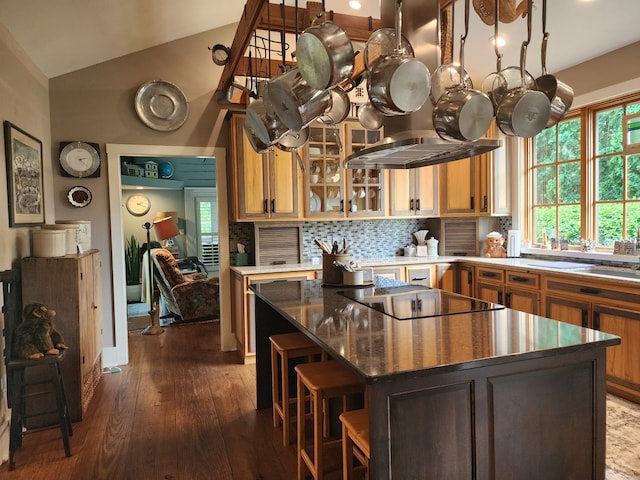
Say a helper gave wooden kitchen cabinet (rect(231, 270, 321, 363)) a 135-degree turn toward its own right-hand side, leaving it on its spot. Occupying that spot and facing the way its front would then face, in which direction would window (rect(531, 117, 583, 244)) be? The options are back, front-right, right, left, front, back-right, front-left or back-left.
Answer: back-right

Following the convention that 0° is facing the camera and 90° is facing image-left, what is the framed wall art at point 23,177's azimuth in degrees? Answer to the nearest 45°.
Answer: approximately 315°

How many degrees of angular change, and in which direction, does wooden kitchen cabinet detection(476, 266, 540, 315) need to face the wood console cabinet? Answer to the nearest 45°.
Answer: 0° — it already faces it

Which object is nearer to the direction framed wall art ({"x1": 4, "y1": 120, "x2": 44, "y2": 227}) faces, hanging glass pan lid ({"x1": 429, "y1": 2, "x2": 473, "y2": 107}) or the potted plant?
the hanging glass pan lid

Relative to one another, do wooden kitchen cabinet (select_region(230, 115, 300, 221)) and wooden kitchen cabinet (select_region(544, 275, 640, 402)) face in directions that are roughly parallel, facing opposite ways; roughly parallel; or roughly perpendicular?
roughly perpendicular

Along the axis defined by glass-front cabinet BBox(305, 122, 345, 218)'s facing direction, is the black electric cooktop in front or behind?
in front

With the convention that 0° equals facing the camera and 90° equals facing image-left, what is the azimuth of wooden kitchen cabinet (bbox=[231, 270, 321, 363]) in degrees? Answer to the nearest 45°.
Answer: approximately 0°

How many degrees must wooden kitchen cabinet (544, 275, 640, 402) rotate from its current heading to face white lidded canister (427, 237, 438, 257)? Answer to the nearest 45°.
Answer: approximately 90° to its right

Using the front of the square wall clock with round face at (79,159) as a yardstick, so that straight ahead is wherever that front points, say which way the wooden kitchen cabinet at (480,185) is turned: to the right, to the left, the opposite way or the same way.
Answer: to the right

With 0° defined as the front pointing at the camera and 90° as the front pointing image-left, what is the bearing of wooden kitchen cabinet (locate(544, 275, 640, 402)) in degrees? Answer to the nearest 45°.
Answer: approximately 45°

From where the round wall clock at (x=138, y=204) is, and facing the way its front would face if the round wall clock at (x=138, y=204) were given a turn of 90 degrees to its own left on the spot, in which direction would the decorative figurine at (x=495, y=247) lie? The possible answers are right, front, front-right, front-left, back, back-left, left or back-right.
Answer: front-right

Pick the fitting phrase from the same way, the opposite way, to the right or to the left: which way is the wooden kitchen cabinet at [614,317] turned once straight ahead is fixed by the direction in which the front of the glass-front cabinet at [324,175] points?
to the right
